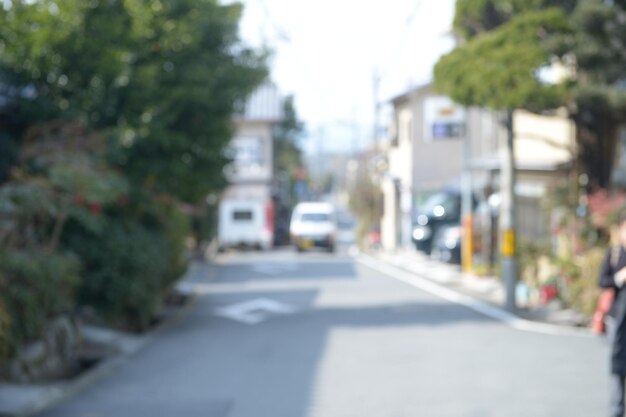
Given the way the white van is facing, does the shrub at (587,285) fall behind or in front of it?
behind

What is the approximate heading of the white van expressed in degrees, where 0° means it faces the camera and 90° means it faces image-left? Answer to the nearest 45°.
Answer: approximately 180°

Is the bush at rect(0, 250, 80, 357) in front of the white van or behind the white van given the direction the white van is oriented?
behind

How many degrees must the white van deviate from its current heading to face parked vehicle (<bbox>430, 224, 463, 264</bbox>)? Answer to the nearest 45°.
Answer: approximately 180°

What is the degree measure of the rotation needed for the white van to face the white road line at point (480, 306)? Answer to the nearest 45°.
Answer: approximately 180°

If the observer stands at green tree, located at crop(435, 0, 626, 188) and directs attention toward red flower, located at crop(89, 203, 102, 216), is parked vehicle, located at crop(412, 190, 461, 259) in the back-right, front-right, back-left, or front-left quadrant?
back-right

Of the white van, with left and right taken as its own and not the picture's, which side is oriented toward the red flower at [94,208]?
back

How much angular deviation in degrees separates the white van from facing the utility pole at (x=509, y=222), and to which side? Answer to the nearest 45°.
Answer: approximately 180°

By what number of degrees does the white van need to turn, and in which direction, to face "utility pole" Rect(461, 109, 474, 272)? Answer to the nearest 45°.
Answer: approximately 180°

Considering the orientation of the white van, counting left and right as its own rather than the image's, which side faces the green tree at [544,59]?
back

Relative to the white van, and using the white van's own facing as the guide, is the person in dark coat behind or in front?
behind
